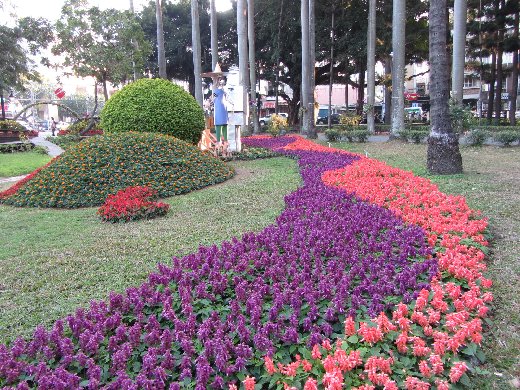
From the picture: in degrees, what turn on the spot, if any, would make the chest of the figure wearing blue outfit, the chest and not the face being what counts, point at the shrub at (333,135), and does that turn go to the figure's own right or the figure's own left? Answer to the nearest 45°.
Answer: approximately 135° to the figure's own left

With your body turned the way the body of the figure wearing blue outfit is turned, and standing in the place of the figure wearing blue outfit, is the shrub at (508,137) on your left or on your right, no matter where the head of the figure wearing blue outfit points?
on your left

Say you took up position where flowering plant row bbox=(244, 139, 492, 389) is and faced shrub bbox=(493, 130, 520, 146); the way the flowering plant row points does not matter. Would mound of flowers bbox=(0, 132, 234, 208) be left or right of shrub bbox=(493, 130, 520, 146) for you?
left

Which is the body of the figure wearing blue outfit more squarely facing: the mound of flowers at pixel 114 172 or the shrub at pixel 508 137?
the mound of flowers

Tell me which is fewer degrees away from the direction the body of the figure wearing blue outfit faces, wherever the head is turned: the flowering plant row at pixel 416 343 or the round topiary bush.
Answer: the flowering plant row

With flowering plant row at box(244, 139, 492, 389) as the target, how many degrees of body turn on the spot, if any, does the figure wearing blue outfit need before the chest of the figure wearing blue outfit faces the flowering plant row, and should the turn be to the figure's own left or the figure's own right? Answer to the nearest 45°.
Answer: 0° — they already face it

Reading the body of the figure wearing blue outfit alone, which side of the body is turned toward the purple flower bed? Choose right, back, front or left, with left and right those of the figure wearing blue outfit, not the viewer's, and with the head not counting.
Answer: front

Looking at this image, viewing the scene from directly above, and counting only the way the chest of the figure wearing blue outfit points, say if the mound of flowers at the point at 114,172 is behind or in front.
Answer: in front

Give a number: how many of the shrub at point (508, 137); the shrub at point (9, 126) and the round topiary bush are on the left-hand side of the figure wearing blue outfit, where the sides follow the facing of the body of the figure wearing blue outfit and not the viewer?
1

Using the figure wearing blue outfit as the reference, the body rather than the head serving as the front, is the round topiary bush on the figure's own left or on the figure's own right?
on the figure's own right

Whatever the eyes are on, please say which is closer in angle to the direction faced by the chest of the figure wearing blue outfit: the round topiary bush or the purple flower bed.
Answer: the purple flower bed

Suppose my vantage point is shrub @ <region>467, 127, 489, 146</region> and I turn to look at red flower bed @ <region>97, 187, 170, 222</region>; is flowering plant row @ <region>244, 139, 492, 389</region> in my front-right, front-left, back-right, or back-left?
front-left

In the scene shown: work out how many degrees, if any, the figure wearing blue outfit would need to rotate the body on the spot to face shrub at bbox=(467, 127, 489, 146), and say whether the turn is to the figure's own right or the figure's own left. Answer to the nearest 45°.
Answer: approximately 90° to the figure's own left

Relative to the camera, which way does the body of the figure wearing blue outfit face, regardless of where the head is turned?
toward the camera

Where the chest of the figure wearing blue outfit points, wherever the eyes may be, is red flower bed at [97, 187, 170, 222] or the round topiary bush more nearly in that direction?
the red flower bed

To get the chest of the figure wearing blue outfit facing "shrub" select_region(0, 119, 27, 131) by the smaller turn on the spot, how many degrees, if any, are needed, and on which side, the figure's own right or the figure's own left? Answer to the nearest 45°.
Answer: approximately 135° to the figure's own right

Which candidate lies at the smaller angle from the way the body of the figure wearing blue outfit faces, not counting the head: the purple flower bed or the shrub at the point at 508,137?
the purple flower bed
